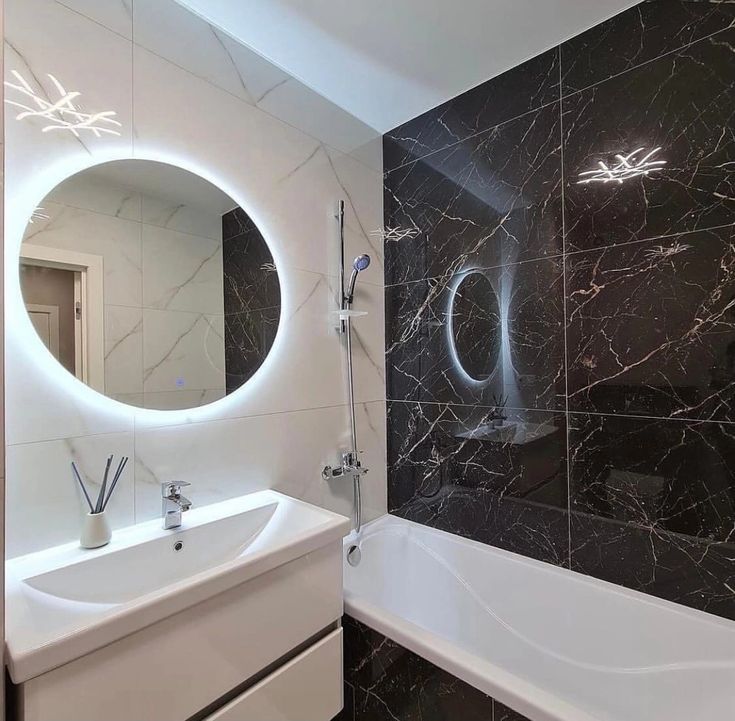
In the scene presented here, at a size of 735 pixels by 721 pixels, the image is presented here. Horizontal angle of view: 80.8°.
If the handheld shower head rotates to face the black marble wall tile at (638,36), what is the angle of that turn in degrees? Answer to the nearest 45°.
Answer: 0° — it already faces it

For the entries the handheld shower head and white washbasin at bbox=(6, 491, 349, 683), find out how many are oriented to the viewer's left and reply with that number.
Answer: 0

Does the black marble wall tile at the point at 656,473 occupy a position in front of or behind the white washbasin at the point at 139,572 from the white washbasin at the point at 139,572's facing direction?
in front

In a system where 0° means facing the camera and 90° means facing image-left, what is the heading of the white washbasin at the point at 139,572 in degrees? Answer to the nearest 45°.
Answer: approximately 315°

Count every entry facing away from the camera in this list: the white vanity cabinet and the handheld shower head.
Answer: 0

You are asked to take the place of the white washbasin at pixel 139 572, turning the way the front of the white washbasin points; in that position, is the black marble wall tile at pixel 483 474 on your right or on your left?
on your left

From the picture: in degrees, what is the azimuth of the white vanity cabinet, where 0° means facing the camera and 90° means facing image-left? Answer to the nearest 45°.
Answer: approximately 315°

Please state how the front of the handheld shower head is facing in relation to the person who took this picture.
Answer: facing the viewer and to the right of the viewer

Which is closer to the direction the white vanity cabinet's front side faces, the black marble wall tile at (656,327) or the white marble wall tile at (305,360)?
the black marble wall tile

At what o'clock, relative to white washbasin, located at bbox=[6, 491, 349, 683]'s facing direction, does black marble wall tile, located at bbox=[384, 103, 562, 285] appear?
The black marble wall tile is roughly at 10 o'clock from the white washbasin.

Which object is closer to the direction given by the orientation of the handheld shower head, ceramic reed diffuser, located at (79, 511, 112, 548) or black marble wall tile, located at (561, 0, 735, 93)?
the black marble wall tile

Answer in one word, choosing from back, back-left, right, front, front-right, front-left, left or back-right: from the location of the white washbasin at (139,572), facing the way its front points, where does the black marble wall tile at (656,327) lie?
front-left
